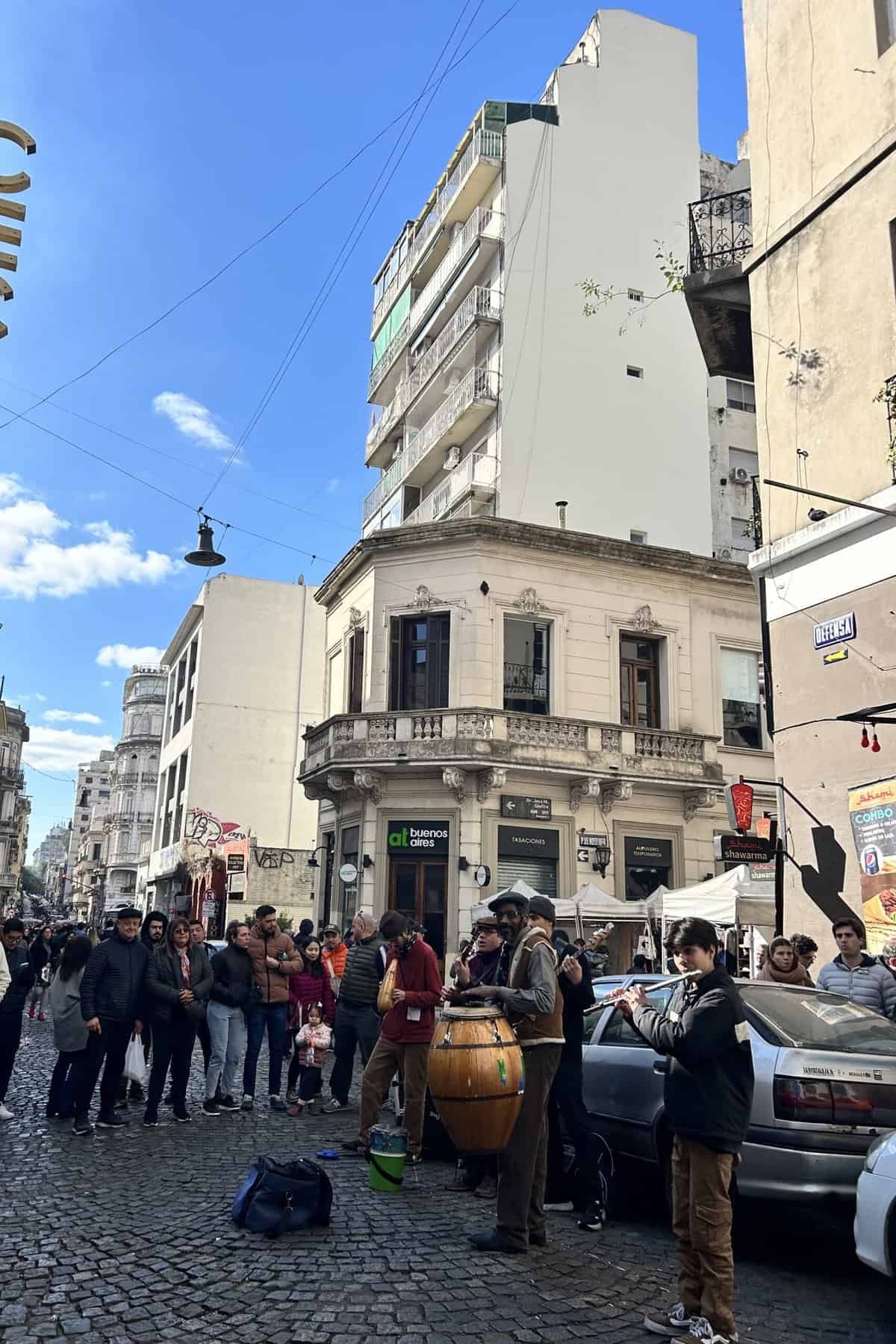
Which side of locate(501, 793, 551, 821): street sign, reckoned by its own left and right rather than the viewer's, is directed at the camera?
front

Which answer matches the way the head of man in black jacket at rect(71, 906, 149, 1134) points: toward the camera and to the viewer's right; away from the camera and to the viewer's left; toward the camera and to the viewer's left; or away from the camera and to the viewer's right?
toward the camera and to the viewer's right

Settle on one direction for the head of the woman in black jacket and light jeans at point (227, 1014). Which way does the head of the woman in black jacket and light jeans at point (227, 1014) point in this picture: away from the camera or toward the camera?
toward the camera

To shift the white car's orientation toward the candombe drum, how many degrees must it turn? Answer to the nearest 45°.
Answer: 0° — it already faces it

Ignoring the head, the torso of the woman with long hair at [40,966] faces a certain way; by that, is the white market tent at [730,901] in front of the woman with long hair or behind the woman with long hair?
in front

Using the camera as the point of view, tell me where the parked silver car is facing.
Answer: facing away from the viewer and to the left of the viewer

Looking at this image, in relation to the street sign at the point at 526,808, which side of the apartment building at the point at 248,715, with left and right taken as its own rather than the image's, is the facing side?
left

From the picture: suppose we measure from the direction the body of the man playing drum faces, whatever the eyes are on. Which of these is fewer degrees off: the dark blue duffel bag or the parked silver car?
the dark blue duffel bag

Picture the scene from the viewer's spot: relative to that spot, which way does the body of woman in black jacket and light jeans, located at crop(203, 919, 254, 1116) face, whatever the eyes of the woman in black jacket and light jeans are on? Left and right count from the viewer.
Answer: facing the viewer and to the right of the viewer

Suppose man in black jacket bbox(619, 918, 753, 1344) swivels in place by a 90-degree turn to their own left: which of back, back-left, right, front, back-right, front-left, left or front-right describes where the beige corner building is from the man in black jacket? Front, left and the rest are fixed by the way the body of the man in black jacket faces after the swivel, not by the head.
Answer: back

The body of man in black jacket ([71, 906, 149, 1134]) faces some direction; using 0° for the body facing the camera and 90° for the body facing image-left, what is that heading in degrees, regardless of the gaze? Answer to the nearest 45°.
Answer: approximately 315°

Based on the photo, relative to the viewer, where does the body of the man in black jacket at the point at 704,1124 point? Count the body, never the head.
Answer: to the viewer's left
